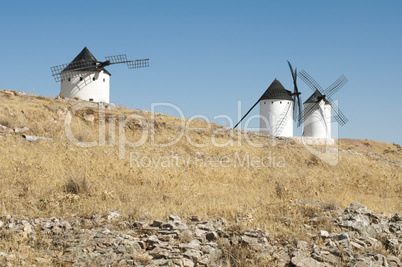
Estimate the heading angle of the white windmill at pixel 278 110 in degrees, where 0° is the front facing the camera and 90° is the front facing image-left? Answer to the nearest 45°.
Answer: approximately 270°

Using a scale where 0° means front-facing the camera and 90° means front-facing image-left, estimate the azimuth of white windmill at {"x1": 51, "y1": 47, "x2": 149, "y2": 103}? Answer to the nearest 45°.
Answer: approximately 315°

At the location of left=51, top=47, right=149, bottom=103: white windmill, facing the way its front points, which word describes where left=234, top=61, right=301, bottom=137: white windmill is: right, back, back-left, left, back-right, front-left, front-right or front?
front-left

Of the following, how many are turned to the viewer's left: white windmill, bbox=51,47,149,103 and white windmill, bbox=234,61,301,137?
0

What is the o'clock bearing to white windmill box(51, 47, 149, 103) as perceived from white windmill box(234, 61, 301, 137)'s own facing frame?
white windmill box(51, 47, 149, 103) is roughly at 5 o'clock from white windmill box(234, 61, 301, 137).
